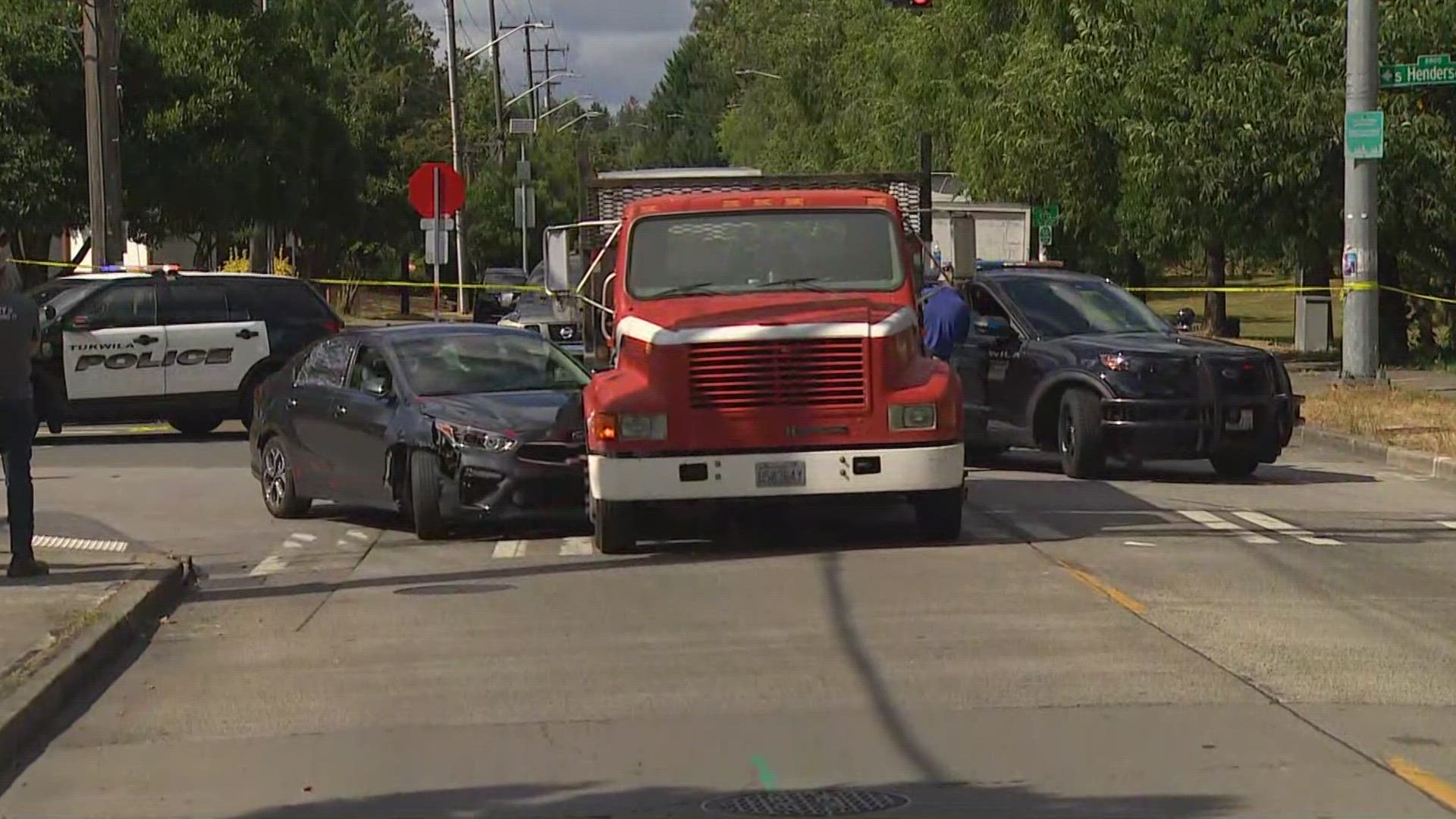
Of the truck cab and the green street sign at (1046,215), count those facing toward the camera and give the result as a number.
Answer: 2

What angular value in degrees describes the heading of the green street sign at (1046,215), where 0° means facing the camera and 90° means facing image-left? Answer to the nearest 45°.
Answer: approximately 0°

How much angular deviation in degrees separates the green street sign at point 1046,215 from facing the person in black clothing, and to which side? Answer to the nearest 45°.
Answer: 0° — it already faces them

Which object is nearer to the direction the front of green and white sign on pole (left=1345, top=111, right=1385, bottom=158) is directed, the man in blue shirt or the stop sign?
the man in blue shirt

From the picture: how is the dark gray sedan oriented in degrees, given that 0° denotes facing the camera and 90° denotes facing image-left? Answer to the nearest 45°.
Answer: approximately 315°

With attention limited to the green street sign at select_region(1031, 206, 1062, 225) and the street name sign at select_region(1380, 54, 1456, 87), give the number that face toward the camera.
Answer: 2

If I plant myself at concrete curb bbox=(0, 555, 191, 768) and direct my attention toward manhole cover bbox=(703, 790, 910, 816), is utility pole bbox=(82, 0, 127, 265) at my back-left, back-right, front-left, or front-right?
back-left

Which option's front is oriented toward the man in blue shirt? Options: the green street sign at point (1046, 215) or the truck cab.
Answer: the green street sign
